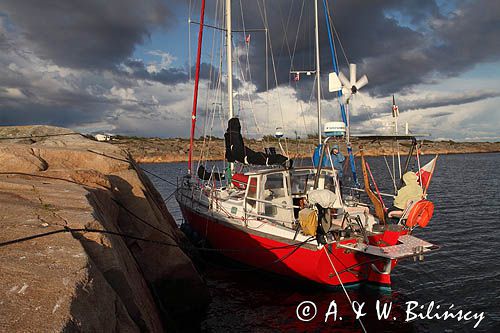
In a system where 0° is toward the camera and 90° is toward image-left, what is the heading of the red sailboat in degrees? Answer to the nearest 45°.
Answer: approximately 135°
